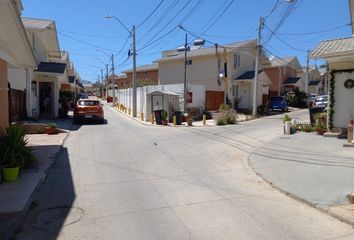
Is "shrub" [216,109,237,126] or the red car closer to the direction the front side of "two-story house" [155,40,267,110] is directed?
the shrub

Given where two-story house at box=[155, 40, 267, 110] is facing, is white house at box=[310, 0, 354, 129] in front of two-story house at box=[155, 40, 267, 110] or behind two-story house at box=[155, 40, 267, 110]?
in front

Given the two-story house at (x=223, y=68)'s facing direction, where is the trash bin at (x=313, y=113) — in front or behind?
in front

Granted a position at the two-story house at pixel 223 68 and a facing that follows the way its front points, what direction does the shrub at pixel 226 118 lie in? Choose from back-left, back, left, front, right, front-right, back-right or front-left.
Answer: front-right

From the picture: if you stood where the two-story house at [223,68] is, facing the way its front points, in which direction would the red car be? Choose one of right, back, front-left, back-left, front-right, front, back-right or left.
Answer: right

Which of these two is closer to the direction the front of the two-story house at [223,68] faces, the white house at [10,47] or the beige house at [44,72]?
the white house

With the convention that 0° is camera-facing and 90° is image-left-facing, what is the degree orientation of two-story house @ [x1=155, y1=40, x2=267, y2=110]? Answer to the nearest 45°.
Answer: approximately 315°
